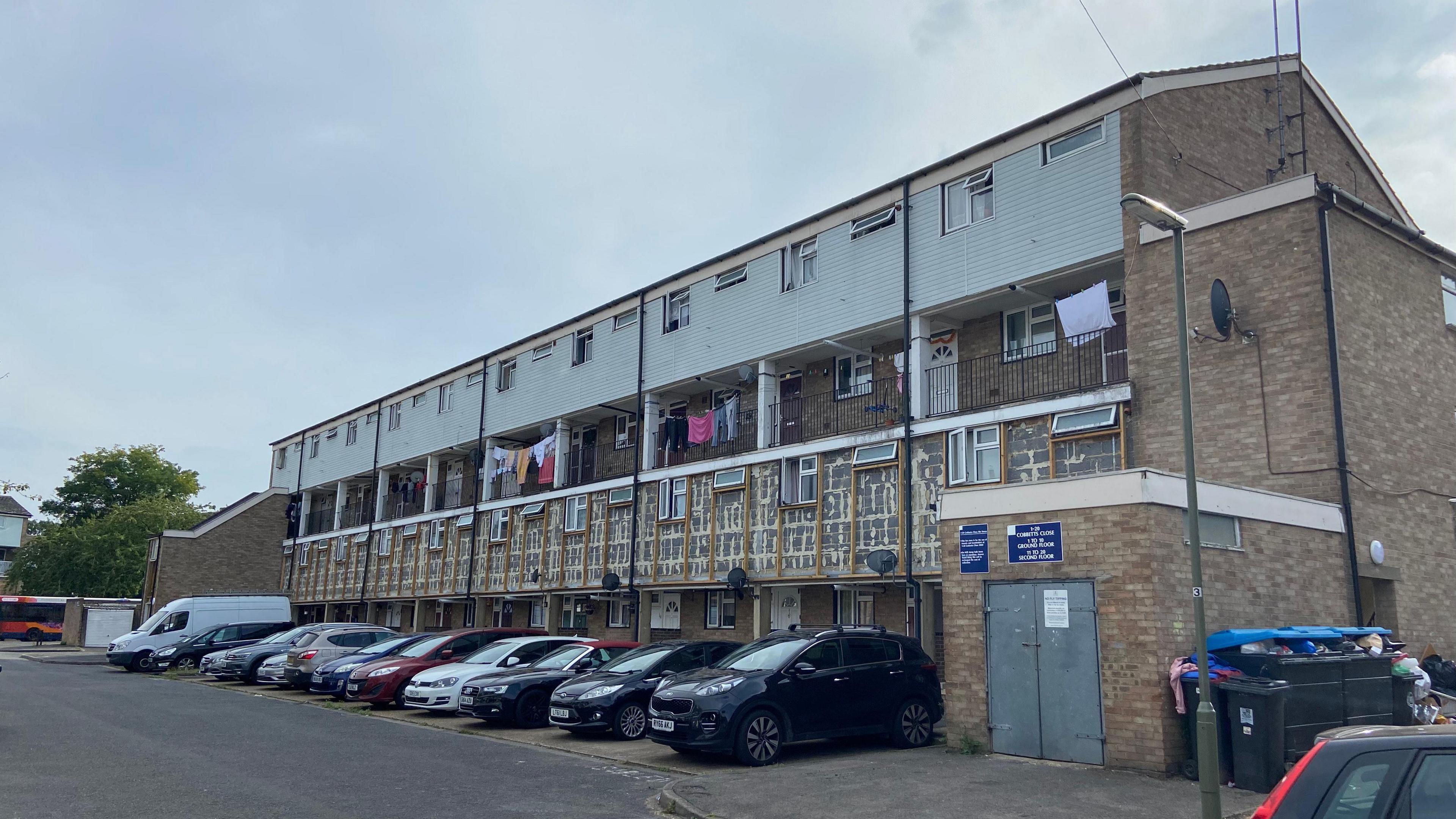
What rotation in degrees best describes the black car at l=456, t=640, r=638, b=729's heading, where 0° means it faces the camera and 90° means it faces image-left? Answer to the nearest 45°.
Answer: approximately 45°

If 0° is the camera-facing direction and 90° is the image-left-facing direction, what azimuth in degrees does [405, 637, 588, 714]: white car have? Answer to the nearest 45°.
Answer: approximately 45°

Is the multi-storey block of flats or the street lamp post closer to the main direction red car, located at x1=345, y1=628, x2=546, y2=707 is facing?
the street lamp post

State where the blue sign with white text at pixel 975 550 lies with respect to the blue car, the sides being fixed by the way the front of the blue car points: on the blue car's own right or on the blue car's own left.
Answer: on the blue car's own left

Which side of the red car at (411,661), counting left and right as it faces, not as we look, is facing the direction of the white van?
right

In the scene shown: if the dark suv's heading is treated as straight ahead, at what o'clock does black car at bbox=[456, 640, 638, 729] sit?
The black car is roughly at 3 o'clock from the dark suv.

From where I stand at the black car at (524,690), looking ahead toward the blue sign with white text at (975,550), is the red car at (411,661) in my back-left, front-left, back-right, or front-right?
back-left

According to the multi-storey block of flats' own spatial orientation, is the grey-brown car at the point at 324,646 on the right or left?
on its right

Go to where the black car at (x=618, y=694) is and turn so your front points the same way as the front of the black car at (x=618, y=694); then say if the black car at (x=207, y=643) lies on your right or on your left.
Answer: on your right

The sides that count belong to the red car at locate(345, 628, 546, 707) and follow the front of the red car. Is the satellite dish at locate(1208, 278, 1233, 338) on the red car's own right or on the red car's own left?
on the red car's own left
